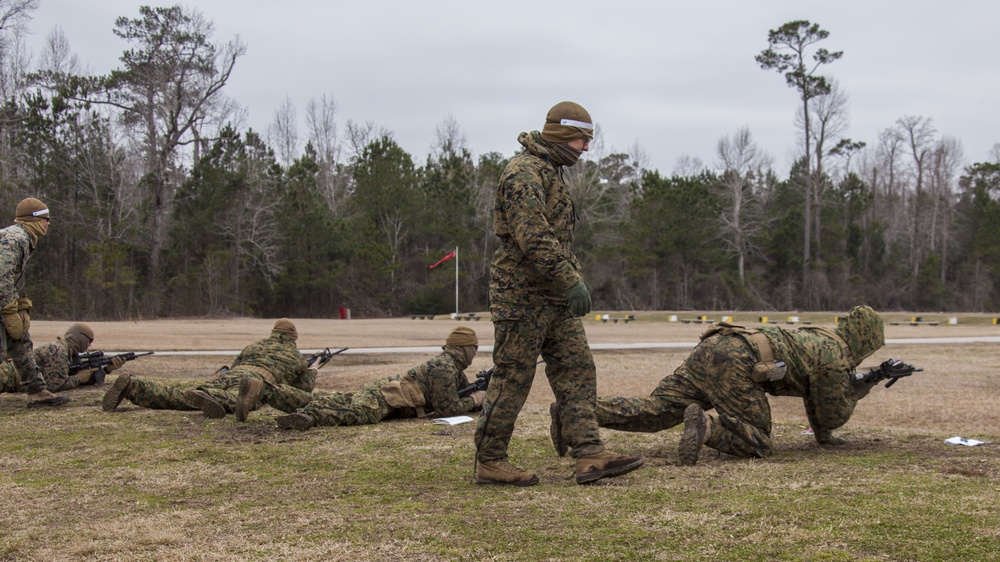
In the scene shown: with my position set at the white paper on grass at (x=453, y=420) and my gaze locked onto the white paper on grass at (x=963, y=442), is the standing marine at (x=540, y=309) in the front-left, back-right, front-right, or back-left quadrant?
front-right

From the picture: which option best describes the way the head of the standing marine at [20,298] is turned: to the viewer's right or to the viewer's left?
to the viewer's right

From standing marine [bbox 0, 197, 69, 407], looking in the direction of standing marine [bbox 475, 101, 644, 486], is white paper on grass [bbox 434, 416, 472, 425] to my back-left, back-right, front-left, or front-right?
front-left

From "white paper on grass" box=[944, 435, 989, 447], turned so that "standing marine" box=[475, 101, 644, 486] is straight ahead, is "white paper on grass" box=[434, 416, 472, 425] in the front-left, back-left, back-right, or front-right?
front-right

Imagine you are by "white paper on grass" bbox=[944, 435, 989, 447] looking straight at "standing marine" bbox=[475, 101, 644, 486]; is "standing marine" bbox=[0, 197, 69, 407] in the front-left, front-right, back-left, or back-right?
front-right

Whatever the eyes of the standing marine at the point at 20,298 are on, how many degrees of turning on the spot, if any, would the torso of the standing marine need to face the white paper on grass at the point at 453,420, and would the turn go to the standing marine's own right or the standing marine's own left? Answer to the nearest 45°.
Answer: approximately 45° to the standing marine's own right

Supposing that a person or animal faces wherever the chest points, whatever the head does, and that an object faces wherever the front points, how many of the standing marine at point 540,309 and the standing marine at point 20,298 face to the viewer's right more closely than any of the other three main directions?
2

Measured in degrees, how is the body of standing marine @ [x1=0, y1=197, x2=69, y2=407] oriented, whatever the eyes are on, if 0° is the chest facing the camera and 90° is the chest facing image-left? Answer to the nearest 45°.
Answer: approximately 270°

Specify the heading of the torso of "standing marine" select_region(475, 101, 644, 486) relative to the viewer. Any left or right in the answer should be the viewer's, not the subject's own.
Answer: facing to the right of the viewer

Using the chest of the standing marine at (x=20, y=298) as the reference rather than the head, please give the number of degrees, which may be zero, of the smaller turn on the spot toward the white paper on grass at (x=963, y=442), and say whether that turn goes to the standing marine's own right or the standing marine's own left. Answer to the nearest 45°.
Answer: approximately 45° to the standing marine's own right

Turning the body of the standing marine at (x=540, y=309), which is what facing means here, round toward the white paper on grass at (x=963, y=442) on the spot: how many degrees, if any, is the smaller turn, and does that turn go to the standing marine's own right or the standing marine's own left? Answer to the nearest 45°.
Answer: approximately 45° to the standing marine's own left

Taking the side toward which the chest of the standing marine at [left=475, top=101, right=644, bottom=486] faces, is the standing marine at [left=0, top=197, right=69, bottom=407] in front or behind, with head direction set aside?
behind

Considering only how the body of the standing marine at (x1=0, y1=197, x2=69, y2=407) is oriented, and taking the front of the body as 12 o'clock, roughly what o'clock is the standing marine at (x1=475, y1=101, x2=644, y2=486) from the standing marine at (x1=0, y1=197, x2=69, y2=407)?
the standing marine at (x1=475, y1=101, x2=644, y2=486) is roughly at 2 o'clock from the standing marine at (x1=0, y1=197, x2=69, y2=407).
